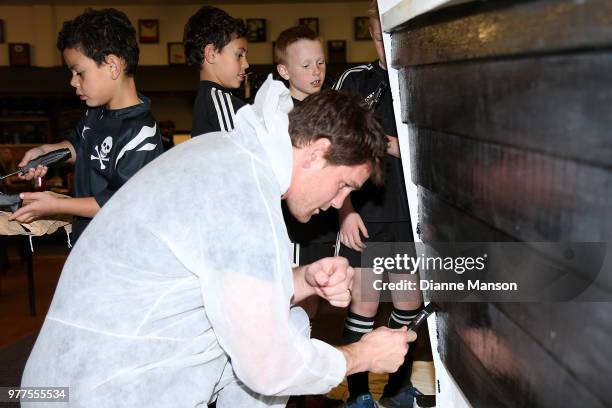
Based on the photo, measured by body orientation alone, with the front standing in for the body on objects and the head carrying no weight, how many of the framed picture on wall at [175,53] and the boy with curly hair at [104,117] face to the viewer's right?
0

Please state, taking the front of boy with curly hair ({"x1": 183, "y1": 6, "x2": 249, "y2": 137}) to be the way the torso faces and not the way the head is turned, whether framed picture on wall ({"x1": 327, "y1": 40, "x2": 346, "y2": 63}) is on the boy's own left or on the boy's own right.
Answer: on the boy's own left

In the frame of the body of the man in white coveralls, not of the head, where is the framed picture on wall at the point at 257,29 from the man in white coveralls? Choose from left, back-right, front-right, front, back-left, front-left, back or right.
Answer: left

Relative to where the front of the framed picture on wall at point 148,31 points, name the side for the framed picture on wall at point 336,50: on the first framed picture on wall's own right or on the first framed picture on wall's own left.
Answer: on the first framed picture on wall's own left

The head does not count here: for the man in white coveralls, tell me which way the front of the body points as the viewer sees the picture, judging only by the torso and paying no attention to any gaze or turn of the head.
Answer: to the viewer's right

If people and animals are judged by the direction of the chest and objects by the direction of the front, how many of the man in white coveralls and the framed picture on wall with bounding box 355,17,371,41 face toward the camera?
1

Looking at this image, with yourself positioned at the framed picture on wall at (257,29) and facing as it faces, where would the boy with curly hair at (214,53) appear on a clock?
The boy with curly hair is roughly at 12 o'clock from the framed picture on wall.

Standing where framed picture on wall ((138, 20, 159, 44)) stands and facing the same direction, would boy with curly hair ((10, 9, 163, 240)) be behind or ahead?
ahead

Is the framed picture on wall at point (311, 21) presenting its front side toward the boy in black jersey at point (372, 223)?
yes

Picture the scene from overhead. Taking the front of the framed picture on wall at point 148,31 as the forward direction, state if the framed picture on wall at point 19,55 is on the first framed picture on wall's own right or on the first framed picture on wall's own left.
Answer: on the first framed picture on wall's own right

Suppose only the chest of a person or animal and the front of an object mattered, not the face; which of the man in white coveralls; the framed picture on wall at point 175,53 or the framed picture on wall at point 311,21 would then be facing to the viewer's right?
the man in white coveralls

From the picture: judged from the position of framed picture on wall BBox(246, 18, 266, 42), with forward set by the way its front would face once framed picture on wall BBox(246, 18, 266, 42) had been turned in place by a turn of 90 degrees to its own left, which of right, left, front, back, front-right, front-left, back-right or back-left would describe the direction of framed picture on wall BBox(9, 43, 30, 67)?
back

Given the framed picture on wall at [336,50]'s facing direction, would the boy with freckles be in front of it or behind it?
in front
